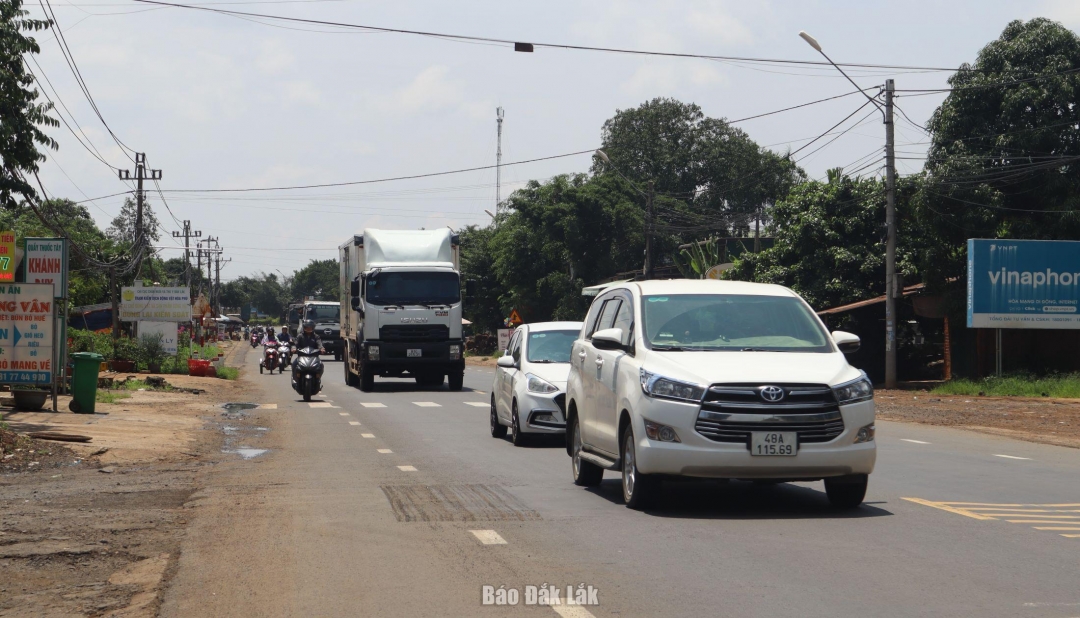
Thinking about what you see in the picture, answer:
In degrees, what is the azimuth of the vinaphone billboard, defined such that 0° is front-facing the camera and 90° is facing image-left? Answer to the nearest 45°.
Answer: approximately 0°

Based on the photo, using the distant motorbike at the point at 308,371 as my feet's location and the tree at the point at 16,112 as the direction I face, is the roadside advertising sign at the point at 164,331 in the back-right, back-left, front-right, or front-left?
back-right

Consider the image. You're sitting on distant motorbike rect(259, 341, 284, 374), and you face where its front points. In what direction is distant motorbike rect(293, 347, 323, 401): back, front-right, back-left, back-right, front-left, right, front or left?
front

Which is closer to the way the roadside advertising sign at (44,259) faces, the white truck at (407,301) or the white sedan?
the white sedan

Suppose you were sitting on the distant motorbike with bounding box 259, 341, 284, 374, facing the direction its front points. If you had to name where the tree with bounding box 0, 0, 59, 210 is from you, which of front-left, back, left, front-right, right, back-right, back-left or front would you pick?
front

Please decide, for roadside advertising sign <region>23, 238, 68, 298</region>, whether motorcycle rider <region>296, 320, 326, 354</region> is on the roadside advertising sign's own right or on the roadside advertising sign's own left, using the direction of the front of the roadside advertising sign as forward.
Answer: on the roadside advertising sign's own left

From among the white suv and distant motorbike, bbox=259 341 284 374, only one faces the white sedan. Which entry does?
the distant motorbike

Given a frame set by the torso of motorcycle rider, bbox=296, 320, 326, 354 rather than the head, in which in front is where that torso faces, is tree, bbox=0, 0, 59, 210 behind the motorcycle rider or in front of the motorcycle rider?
in front

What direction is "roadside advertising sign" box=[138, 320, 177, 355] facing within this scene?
toward the camera

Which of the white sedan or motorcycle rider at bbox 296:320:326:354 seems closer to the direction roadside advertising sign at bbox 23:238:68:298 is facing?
the white sedan

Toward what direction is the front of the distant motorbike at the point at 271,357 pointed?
toward the camera

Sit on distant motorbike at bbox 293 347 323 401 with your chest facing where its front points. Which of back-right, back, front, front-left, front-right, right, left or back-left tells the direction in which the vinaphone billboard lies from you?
left

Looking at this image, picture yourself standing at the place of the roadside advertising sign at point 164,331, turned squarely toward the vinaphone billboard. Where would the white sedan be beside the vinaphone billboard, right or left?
right

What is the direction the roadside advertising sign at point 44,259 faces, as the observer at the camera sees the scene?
facing the viewer

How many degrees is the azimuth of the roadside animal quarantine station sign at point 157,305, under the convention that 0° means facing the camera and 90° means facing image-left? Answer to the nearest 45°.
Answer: approximately 0°

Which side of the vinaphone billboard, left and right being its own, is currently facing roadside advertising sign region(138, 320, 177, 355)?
right
